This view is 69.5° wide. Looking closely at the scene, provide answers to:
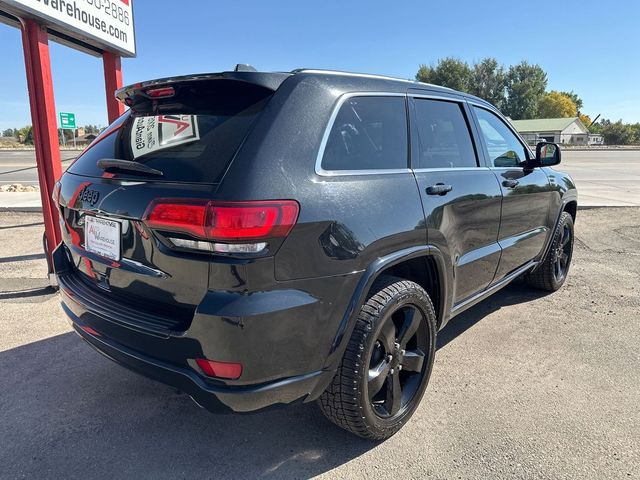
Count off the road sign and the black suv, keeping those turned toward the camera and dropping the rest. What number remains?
1

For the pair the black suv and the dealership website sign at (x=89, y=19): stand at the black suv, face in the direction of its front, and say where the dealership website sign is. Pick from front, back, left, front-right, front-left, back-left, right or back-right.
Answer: left

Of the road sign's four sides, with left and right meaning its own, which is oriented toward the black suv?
front

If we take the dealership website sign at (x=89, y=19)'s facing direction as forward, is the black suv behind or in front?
in front

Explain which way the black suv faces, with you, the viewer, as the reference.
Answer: facing away from the viewer and to the right of the viewer

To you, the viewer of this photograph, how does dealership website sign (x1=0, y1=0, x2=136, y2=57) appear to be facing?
facing the viewer and to the right of the viewer

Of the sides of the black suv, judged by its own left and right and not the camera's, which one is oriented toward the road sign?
left

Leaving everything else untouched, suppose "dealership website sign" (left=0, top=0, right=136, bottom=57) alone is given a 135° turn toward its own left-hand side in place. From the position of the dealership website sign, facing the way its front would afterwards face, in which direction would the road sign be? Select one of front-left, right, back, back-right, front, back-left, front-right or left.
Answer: front

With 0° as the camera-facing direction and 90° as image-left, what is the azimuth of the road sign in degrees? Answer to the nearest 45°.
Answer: approximately 0°
